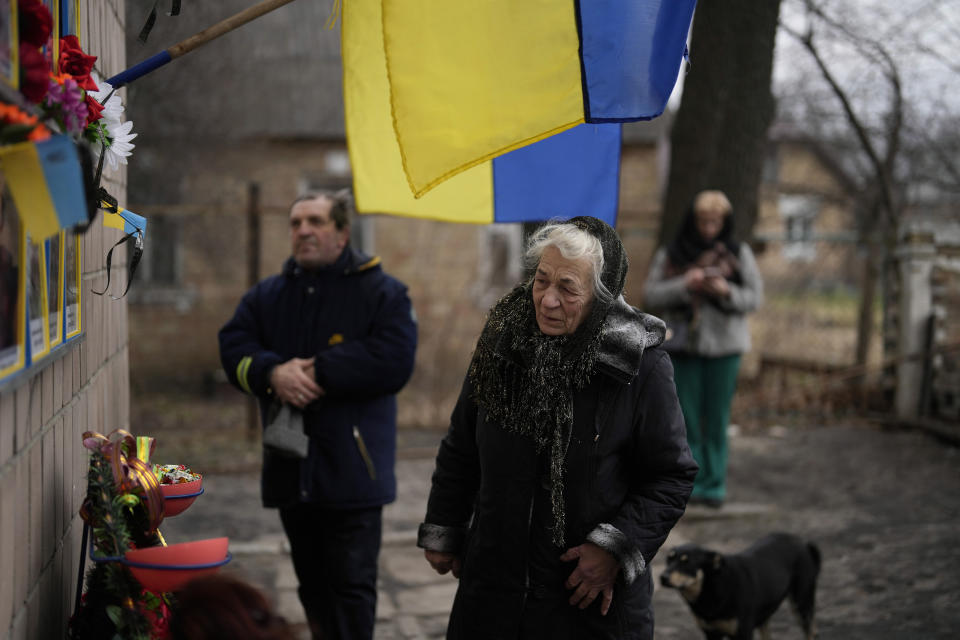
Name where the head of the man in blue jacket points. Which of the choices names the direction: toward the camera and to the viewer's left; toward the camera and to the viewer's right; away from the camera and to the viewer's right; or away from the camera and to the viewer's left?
toward the camera and to the viewer's left

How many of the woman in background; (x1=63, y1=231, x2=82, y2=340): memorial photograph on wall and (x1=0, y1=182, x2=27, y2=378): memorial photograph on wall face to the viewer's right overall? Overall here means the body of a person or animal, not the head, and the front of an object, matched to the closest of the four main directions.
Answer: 2

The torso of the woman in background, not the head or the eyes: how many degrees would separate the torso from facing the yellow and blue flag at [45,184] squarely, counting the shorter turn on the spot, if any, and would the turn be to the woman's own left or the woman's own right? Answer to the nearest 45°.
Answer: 0° — they already face it

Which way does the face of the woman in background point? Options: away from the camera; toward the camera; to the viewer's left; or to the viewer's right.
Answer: toward the camera

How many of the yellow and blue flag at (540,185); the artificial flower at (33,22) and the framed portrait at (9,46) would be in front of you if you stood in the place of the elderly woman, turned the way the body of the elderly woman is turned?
2

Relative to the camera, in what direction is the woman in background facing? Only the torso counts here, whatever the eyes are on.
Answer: toward the camera

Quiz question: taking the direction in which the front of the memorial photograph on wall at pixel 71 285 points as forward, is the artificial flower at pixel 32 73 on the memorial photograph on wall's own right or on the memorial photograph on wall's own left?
on the memorial photograph on wall's own right

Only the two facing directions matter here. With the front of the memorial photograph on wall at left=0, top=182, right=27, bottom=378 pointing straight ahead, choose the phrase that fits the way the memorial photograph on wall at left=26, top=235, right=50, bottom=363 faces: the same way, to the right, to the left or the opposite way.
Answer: the same way

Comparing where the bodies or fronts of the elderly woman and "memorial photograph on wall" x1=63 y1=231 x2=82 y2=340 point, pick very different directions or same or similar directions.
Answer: very different directions

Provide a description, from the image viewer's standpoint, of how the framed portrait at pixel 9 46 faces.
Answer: facing to the right of the viewer

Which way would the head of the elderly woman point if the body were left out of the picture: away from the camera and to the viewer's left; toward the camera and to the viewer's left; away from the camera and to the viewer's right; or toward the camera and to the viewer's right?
toward the camera and to the viewer's left

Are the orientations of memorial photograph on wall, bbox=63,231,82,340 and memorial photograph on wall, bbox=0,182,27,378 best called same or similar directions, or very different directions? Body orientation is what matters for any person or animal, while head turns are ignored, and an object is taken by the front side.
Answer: same or similar directions

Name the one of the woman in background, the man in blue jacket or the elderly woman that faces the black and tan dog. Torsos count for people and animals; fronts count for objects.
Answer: the woman in background

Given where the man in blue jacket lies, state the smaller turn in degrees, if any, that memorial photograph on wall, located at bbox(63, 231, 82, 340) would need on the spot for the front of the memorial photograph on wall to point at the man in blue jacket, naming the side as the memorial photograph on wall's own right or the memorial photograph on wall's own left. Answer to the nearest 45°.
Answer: approximately 45° to the memorial photograph on wall's own left

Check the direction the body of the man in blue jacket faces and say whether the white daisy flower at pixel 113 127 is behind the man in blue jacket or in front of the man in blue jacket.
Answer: in front

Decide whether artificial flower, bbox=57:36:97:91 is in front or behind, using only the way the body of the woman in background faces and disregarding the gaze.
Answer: in front

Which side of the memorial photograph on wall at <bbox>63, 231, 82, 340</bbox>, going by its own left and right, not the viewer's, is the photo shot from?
right

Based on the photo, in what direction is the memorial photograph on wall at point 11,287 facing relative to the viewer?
to the viewer's right
